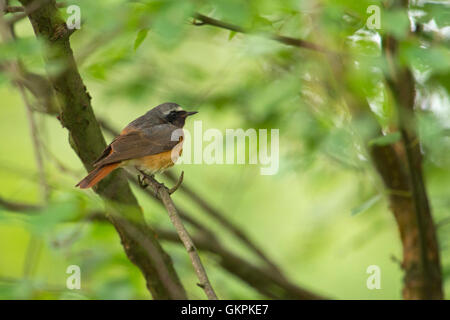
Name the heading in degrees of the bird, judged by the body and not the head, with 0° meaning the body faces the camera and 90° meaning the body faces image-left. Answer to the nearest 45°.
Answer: approximately 270°
